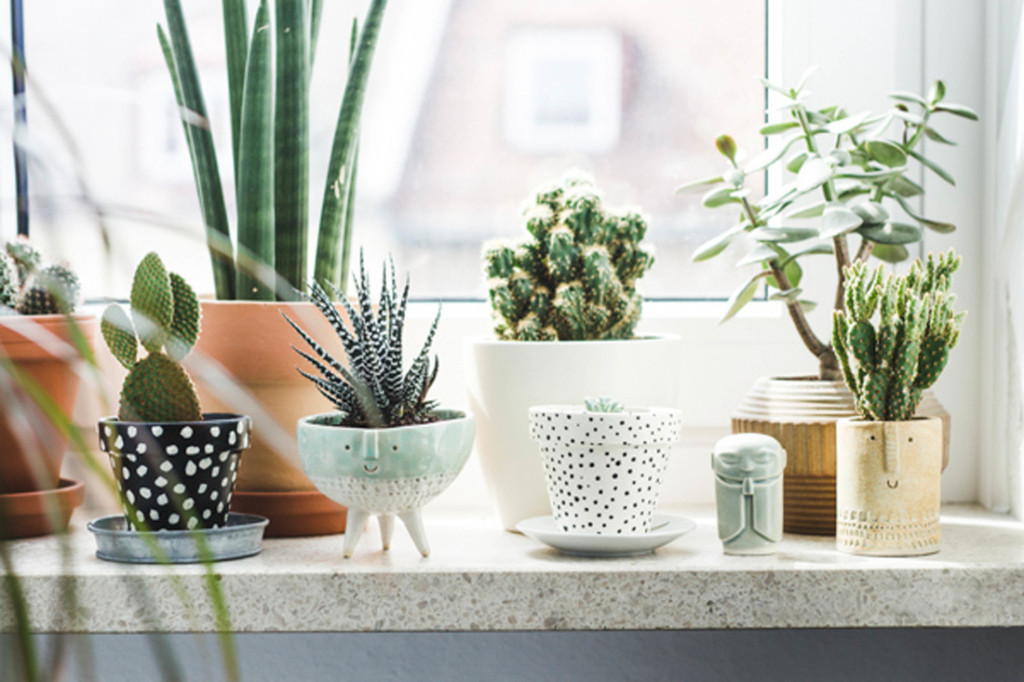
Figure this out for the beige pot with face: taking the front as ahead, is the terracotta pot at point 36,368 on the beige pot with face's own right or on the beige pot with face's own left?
on the beige pot with face's own right

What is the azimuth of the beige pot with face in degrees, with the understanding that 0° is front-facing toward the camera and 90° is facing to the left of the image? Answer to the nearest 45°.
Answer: approximately 0°

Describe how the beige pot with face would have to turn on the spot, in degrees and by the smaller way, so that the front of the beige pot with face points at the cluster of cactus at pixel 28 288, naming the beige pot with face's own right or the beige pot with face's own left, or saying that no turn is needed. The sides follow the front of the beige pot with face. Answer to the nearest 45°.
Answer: approximately 90° to the beige pot with face's own right
